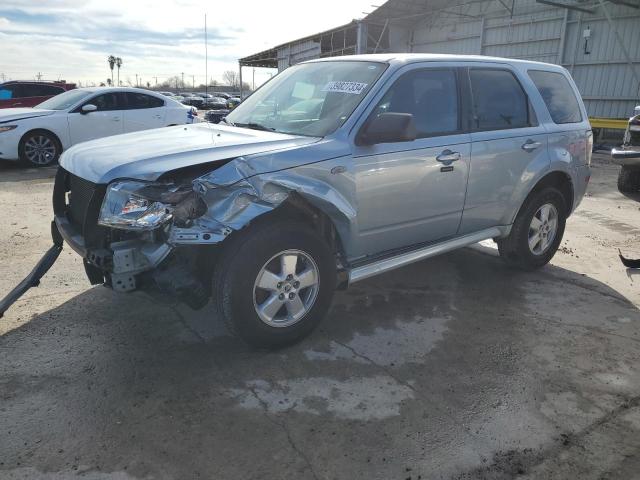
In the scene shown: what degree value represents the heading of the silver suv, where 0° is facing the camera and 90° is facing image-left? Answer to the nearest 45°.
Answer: approximately 45°

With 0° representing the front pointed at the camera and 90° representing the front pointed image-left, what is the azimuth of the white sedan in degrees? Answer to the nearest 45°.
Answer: approximately 90°

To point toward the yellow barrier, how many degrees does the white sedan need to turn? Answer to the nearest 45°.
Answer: approximately 180°

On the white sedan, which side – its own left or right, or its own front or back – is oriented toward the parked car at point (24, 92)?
right

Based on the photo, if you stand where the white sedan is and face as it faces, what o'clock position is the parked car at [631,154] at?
The parked car is roughly at 7 o'clock from the white sedan.

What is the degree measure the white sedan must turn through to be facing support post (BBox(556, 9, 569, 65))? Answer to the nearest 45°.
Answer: approximately 180°

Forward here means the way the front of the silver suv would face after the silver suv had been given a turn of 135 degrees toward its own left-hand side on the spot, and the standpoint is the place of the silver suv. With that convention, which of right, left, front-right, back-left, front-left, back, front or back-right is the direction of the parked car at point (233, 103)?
left

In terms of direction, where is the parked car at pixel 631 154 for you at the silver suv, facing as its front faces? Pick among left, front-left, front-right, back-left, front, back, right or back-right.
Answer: back
